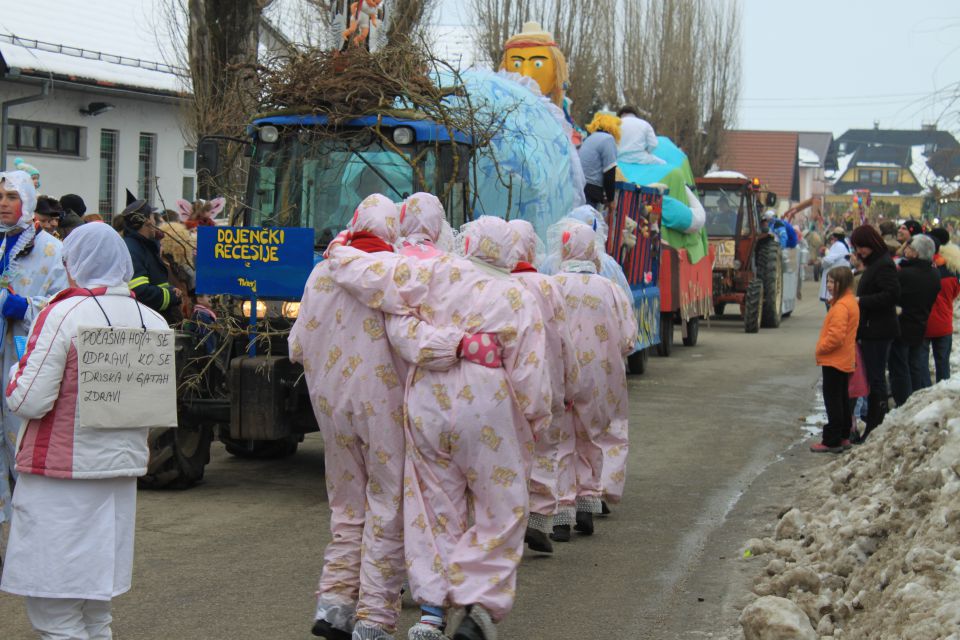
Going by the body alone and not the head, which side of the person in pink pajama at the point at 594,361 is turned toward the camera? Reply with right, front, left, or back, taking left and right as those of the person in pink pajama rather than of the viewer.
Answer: back

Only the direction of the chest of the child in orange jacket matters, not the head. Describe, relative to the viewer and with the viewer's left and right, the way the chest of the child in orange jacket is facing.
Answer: facing to the left of the viewer

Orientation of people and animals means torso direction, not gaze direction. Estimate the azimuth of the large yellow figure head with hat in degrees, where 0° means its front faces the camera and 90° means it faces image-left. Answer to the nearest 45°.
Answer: approximately 45°

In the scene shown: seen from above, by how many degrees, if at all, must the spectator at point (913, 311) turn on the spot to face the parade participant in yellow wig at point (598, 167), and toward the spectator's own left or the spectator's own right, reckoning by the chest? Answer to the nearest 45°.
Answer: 0° — they already face them

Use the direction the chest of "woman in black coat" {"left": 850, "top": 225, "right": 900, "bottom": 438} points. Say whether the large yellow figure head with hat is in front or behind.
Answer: in front

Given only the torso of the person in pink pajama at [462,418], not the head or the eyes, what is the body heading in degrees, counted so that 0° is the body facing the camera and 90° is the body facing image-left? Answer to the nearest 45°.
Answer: approximately 180°

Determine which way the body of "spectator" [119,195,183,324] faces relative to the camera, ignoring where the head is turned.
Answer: to the viewer's right

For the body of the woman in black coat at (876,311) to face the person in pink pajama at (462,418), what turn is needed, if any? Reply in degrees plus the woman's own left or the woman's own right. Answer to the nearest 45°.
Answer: approximately 90° to the woman's own left

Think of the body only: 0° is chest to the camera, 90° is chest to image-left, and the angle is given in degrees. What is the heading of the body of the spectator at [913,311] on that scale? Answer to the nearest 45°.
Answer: approximately 90°

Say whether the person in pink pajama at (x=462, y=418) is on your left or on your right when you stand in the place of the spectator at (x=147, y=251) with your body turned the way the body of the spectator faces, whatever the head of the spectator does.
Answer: on your right

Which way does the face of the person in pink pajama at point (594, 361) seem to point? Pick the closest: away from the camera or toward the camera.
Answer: away from the camera

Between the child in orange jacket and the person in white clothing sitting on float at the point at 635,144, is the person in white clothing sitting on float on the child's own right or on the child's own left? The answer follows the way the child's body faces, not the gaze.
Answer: on the child's own right

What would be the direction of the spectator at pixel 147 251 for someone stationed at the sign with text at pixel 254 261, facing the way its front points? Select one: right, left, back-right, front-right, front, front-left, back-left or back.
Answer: back-right

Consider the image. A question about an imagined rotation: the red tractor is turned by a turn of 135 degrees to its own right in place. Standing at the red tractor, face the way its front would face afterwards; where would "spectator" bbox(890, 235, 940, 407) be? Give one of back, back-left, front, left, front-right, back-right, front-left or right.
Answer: back

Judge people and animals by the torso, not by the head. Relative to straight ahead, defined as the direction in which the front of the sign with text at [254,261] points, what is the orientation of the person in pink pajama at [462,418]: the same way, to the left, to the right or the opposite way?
the opposite way

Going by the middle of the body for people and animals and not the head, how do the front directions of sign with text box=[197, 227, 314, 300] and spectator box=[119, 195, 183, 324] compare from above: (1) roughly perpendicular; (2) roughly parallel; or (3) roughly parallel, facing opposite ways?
roughly perpendicular

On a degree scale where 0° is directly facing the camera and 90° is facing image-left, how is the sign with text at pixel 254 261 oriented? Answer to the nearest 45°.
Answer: approximately 0°

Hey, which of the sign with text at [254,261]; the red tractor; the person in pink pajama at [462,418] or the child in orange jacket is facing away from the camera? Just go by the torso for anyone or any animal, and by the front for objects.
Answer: the person in pink pajama

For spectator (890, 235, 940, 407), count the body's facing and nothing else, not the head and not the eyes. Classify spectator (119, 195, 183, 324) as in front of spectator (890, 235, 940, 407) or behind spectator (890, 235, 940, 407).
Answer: in front

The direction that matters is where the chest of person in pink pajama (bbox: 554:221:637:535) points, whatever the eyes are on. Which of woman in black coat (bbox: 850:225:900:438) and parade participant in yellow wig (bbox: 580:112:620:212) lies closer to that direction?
the parade participant in yellow wig
